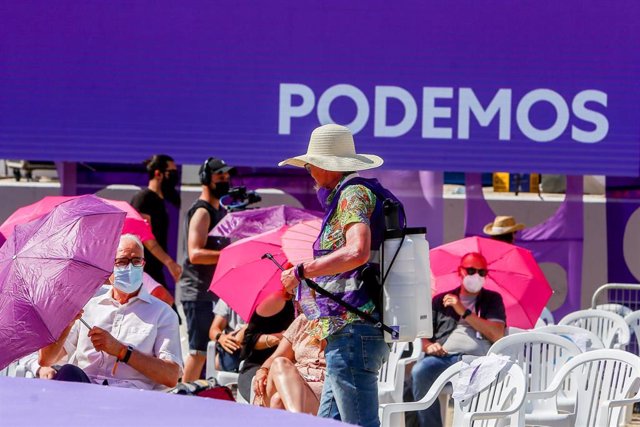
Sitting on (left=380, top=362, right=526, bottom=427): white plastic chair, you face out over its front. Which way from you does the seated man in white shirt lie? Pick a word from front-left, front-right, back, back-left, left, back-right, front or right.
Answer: front-right

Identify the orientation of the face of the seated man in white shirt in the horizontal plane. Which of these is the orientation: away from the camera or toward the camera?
toward the camera

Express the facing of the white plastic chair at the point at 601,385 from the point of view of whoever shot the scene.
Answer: facing the viewer and to the left of the viewer

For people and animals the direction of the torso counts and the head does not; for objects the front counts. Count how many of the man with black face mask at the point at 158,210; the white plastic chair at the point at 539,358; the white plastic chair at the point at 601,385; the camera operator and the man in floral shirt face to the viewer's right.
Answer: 2

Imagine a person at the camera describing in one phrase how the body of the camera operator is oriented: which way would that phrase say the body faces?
to the viewer's right

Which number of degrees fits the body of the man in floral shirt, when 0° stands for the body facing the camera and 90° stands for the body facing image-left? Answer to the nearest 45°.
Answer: approximately 90°

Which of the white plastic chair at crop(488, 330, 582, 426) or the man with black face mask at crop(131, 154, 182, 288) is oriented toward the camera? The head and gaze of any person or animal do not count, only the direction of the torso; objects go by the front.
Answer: the white plastic chair

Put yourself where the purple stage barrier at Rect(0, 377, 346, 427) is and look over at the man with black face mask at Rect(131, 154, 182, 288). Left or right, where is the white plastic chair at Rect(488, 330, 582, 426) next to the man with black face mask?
right

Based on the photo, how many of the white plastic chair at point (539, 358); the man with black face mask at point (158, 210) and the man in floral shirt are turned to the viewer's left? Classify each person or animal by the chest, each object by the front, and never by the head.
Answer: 1

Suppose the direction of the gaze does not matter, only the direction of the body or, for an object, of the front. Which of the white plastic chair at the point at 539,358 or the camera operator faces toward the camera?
the white plastic chair
